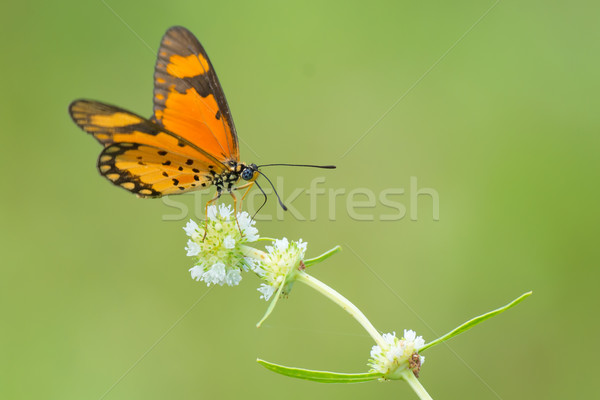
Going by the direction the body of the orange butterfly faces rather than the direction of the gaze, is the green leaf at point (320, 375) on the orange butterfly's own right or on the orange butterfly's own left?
on the orange butterfly's own right

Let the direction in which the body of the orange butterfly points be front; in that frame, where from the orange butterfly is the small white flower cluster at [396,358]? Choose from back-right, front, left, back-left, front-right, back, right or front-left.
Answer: front-right

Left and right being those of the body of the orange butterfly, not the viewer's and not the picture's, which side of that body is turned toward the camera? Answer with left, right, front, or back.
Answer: right
